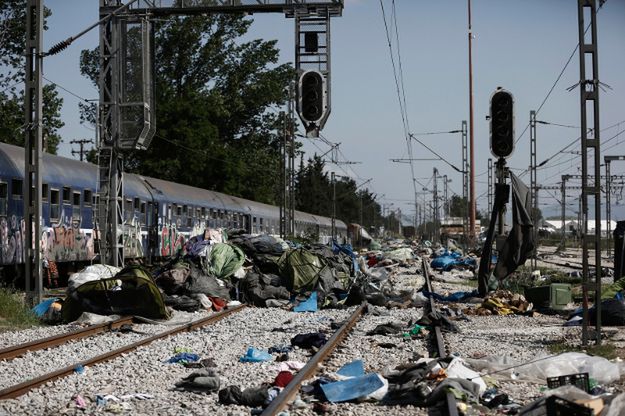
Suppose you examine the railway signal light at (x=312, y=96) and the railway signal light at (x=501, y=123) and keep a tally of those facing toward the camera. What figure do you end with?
2

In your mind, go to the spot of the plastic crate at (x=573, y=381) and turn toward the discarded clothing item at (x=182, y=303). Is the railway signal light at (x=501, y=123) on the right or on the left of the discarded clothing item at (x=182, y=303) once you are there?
right

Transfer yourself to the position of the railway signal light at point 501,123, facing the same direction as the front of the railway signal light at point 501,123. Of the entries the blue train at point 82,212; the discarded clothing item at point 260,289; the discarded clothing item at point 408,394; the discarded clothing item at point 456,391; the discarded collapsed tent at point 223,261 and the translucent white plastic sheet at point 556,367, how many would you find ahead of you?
3

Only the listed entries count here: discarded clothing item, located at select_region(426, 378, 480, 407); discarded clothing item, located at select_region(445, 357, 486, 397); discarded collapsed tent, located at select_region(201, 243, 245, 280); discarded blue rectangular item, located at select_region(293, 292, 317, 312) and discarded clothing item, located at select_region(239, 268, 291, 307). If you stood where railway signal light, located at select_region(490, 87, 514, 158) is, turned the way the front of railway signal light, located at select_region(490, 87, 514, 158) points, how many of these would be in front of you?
2

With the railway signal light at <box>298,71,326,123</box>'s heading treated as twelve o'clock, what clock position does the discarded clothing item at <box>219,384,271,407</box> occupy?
The discarded clothing item is roughly at 12 o'clock from the railway signal light.

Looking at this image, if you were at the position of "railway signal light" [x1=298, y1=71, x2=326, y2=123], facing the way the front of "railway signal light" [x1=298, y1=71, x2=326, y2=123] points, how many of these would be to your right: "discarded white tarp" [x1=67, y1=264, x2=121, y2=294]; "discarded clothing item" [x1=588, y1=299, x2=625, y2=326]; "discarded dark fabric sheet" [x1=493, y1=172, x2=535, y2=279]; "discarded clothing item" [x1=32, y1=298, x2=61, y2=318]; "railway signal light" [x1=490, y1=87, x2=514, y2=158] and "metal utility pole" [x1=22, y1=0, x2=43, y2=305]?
3

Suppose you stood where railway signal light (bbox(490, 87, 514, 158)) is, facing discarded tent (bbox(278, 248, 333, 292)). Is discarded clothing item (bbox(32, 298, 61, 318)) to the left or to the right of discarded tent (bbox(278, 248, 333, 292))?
left

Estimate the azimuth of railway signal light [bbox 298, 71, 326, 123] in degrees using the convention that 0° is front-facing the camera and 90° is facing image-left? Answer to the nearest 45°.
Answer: approximately 0°

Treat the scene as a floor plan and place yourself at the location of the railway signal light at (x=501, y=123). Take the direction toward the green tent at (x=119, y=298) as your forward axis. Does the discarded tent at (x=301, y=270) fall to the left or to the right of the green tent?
right
